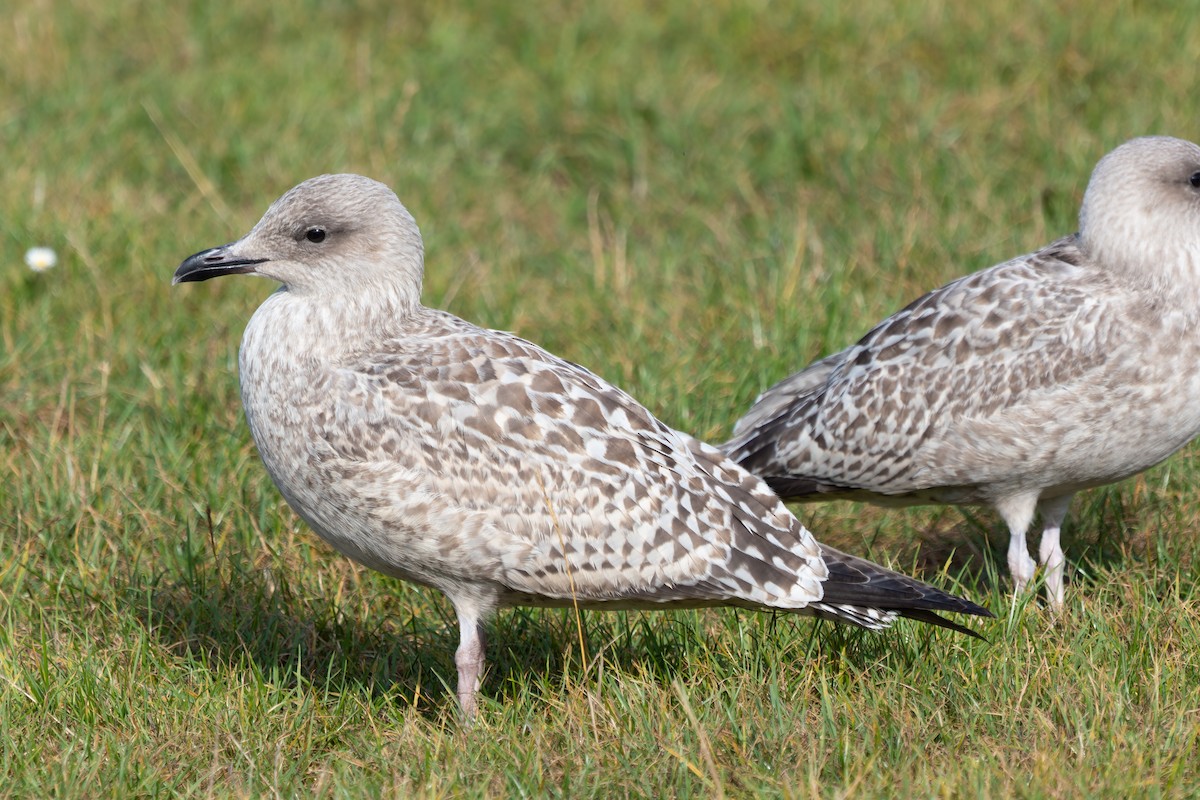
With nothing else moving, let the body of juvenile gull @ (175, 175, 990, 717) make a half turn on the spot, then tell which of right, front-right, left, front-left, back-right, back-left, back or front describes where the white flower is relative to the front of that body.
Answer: back-left

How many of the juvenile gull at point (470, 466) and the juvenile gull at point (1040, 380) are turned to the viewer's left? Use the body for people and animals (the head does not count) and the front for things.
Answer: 1

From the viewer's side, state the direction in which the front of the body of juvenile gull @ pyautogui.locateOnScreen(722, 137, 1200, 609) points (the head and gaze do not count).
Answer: to the viewer's right

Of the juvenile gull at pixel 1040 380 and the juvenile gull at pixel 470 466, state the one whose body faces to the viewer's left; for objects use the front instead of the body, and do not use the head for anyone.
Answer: the juvenile gull at pixel 470 466

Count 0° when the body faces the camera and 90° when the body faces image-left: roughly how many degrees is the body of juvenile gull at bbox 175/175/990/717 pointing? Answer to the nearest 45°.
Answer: approximately 90°

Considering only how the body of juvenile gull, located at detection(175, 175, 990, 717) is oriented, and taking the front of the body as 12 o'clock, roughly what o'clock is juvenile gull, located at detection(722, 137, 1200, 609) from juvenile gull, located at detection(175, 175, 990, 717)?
juvenile gull, located at detection(722, 137, 1200, 609) is roughly at 5 o'clock from juvenile gull, located at detection(175, 175, 990, 717).

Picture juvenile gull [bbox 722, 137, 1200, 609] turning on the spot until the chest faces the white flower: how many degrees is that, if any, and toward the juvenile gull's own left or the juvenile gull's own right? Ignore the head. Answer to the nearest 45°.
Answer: approximately 180°

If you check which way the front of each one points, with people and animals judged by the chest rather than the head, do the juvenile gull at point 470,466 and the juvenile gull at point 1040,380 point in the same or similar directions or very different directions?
very different directions
